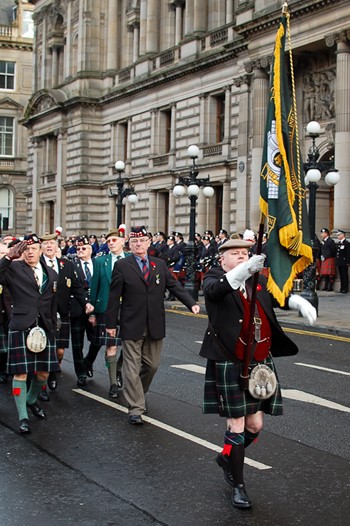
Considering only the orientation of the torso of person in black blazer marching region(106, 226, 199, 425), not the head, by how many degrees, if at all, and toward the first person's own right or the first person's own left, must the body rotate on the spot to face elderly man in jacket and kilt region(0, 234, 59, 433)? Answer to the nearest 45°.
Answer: approximately 90° to the first person's own right

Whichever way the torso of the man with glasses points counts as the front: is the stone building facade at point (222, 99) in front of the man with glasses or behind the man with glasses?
behind

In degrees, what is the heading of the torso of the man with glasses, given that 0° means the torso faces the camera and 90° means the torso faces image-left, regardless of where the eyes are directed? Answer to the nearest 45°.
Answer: approximately 0°

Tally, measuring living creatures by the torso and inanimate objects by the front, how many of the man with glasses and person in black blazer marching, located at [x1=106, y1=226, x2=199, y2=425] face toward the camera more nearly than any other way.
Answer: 2

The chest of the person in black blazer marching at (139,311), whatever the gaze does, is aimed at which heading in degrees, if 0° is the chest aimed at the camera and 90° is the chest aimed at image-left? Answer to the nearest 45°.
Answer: approximately 0°

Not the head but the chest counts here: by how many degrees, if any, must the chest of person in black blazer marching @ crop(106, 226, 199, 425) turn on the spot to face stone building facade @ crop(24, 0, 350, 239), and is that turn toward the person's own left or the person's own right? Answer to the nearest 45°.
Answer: approximately 180°

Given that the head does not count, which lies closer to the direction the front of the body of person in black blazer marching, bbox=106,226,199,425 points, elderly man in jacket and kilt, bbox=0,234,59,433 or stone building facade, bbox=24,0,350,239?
the elderly man in jacket and kilt
